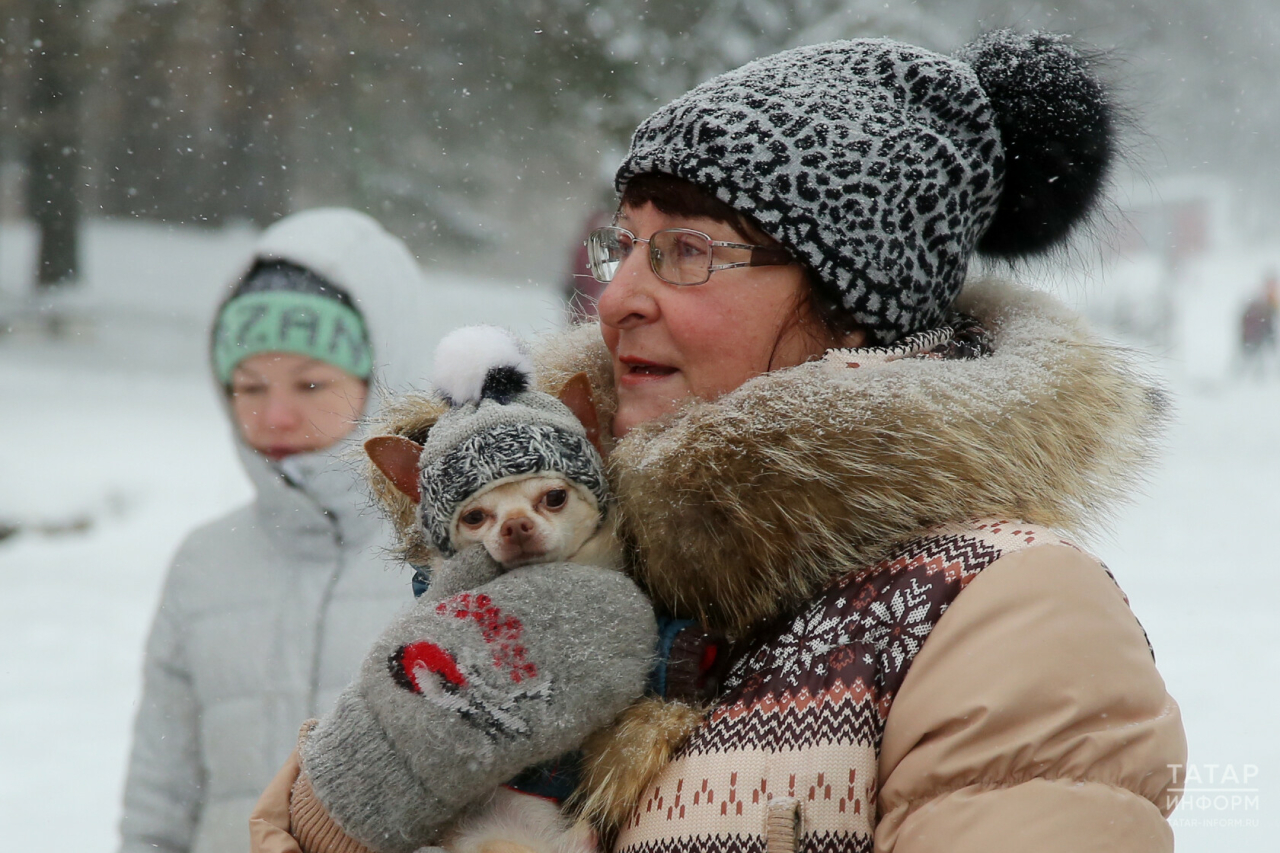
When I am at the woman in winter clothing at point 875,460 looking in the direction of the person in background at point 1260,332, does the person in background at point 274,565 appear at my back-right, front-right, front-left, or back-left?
front-left

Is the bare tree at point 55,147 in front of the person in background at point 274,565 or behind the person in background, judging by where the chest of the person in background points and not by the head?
behind

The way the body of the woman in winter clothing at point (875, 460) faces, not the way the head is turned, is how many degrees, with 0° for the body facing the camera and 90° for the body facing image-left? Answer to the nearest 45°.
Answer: approximately 45°

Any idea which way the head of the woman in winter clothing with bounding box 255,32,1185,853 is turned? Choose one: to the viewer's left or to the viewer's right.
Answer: to the viewer's left

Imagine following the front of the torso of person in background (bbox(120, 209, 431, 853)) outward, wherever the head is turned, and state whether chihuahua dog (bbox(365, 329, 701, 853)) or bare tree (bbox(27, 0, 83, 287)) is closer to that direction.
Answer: the chihuahua dog

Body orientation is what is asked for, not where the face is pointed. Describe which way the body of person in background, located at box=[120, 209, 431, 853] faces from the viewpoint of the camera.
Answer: toward the camera

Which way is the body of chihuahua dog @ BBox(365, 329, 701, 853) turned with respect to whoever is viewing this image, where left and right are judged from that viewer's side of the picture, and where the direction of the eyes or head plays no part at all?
facing the viewer

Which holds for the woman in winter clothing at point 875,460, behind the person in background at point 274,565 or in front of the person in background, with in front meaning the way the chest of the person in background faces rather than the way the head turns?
in front

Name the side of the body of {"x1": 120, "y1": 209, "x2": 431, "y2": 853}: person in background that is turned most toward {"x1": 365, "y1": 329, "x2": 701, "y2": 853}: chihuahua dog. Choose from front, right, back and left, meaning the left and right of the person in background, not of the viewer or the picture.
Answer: front

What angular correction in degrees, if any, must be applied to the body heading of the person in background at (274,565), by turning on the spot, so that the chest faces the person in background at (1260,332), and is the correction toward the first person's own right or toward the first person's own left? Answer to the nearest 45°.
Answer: approximately 135° to the first person's own left

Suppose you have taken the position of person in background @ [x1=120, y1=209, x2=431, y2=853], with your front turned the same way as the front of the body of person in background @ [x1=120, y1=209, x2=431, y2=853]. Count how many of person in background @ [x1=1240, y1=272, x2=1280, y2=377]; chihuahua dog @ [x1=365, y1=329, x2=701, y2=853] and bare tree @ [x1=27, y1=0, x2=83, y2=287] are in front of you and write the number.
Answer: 1

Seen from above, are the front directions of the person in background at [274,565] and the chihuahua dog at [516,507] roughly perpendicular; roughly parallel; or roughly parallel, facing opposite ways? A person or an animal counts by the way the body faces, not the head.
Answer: roughly parallel

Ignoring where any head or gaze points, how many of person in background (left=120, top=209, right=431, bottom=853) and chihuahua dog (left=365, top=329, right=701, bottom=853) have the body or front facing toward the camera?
2

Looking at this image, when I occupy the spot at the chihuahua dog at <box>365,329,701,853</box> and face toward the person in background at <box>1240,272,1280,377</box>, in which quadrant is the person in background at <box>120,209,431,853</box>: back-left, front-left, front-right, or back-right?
front-left
